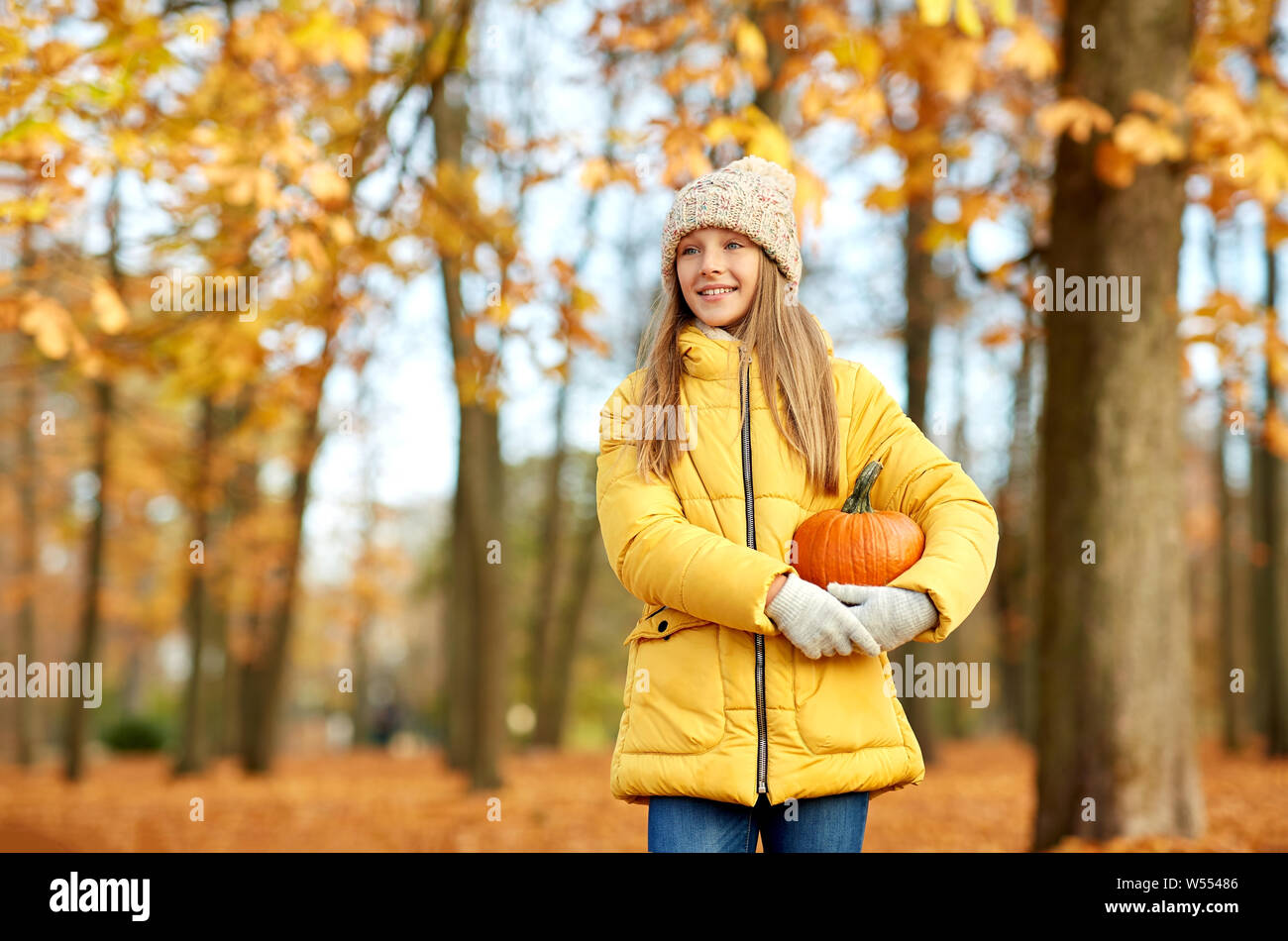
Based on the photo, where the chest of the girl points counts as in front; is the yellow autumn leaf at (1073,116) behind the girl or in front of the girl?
behind

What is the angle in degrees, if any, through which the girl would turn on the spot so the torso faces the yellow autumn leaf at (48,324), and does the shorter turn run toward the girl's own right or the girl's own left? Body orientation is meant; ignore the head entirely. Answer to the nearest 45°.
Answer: approximately 135° to the girl's own right

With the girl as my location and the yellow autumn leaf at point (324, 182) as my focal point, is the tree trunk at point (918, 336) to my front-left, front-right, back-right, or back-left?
front-right

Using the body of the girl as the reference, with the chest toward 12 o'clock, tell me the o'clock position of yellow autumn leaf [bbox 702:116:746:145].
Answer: The yellow autumn leaf is roughly at 6 o'clock from the girl.

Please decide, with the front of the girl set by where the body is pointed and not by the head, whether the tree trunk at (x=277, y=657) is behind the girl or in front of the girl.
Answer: behind

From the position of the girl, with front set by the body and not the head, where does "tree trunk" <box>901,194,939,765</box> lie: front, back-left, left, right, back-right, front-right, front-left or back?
back

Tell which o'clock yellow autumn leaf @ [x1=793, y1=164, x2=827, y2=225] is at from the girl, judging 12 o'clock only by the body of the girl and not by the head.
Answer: The yellow autumn leaf is roughly at 6 o'clock from the girl.

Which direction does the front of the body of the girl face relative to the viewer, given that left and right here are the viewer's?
facing the viewer

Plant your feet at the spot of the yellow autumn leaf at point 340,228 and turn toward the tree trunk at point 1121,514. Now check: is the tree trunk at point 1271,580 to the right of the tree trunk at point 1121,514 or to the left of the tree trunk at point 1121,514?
left

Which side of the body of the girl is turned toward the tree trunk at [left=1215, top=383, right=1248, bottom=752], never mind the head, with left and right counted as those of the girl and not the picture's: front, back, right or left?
back

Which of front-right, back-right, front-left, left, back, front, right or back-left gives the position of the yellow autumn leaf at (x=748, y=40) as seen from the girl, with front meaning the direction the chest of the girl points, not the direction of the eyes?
back

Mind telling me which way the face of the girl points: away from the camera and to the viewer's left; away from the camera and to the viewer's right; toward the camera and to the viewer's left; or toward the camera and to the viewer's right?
toward the camera and to the viewer's left
